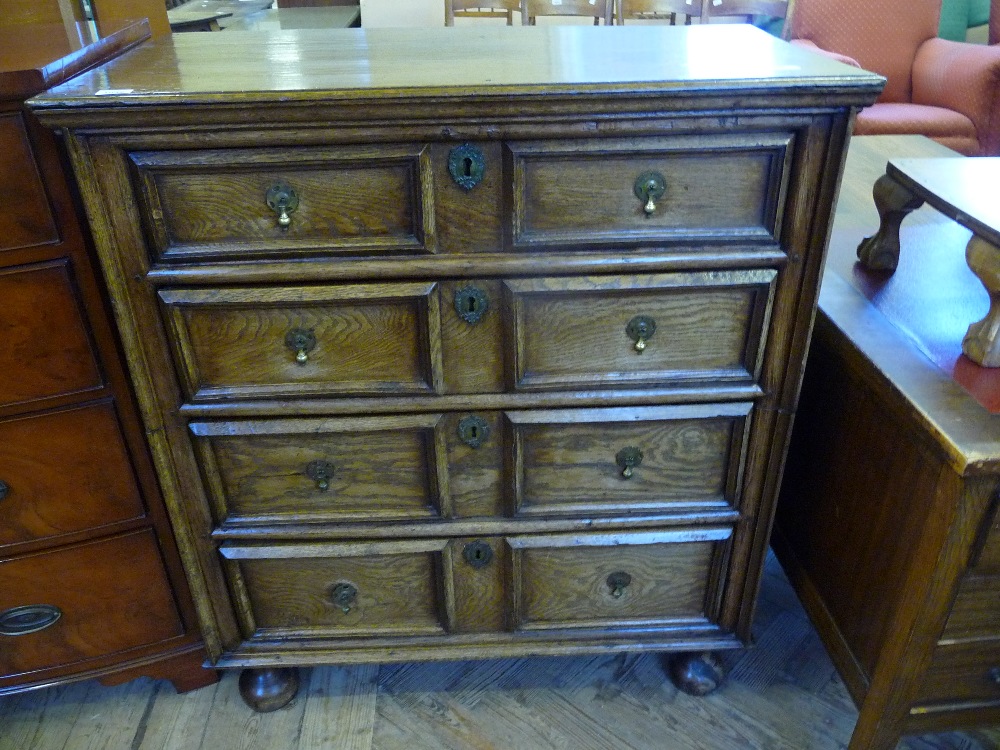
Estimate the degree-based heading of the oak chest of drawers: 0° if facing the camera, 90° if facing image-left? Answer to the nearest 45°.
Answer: approximately 0°

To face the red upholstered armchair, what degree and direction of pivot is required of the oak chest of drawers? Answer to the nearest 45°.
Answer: approximately 135° to its left

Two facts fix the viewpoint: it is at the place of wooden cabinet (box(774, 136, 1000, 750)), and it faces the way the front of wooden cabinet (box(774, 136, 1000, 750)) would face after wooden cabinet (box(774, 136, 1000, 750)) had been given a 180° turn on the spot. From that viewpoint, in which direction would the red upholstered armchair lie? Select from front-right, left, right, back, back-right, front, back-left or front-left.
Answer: front-right

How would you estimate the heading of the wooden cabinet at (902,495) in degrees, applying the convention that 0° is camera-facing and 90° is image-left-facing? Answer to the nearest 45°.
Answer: approximately 315°

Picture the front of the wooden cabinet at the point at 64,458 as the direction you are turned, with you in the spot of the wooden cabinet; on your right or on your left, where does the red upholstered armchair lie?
on your left

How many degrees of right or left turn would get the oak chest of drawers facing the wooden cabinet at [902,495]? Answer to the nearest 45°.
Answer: approximately 90° to its left

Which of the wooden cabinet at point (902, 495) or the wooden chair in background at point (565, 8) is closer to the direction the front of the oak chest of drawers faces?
the wooden cabinet

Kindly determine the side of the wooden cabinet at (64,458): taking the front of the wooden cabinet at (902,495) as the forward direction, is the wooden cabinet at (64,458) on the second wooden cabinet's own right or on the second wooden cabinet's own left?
on the second wooden cabinet's own right

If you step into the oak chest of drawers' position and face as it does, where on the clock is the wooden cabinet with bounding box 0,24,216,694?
The wooden cabinet is roughly at 3 o'clock from the oak chest of drawers.

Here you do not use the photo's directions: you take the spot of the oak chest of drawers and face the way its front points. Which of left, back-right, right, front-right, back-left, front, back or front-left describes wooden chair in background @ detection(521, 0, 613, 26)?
back

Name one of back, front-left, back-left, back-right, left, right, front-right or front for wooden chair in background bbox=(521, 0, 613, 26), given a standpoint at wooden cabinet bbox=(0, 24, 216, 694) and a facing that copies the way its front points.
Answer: back-left

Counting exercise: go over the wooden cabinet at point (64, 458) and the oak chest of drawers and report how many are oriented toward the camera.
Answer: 2
